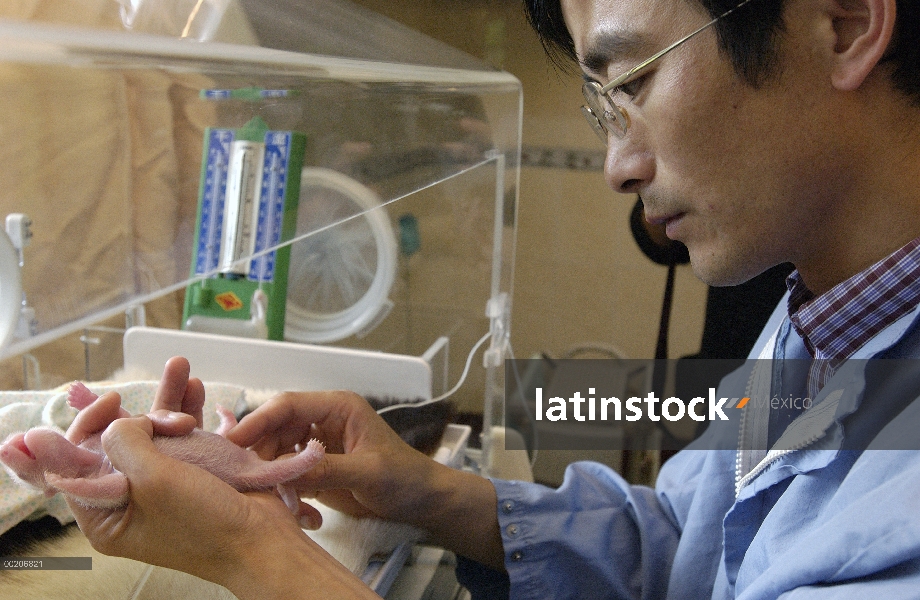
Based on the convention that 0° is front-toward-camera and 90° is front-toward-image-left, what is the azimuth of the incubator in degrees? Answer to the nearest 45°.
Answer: approximately 0°

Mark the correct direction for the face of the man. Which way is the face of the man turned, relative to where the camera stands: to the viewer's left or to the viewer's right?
to the viewer's left
